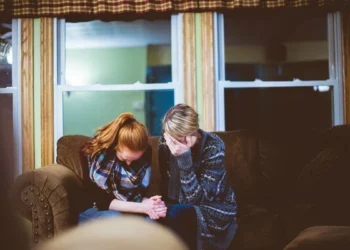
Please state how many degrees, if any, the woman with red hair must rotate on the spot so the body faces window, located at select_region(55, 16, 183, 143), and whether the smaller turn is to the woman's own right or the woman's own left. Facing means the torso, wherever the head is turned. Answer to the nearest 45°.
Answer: approximately 135° to the woman's own left

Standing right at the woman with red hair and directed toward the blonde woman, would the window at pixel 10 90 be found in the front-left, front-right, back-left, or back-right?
back-left

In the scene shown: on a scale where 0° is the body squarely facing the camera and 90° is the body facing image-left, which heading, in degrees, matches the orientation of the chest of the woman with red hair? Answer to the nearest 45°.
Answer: approximately 315°

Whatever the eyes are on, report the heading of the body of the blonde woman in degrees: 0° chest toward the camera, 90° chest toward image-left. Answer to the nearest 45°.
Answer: approximately 45°

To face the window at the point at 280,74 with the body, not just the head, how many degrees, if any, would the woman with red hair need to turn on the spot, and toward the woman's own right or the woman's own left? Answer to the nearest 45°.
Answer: approximately 90° to the woman's own left
